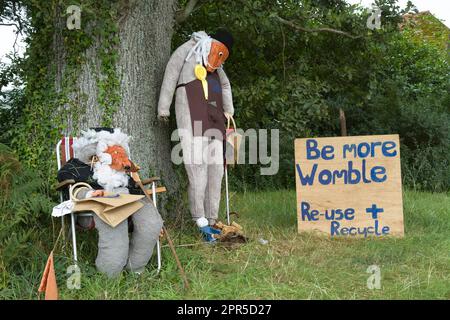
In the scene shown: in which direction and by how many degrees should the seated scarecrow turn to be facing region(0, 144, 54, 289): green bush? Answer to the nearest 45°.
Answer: approximately 135° to its right

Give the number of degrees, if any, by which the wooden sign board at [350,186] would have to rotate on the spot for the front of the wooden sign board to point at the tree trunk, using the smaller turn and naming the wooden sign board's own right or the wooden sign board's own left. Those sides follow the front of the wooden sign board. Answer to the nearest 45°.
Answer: approximately 90° to the wooden sign board's own right

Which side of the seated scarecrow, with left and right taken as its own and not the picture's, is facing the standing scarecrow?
left

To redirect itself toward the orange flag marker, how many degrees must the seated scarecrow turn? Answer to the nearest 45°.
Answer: approximately 90° to its right

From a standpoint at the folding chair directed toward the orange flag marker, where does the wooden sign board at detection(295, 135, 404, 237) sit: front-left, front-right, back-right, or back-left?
back-left

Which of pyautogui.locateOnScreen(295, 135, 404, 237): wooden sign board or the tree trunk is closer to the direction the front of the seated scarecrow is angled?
the wooden sign board

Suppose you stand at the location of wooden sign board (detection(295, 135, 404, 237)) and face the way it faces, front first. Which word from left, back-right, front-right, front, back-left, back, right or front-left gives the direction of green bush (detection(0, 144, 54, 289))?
front-right

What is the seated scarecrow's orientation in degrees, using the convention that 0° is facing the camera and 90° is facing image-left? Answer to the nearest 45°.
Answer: approximately 315°

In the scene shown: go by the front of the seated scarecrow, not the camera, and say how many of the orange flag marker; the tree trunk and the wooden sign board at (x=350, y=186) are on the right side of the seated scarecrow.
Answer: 1

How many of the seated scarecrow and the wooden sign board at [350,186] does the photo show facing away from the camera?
0

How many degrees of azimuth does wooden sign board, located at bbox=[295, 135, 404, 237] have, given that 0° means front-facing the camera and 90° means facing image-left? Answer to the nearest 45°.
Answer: approximately 0°
